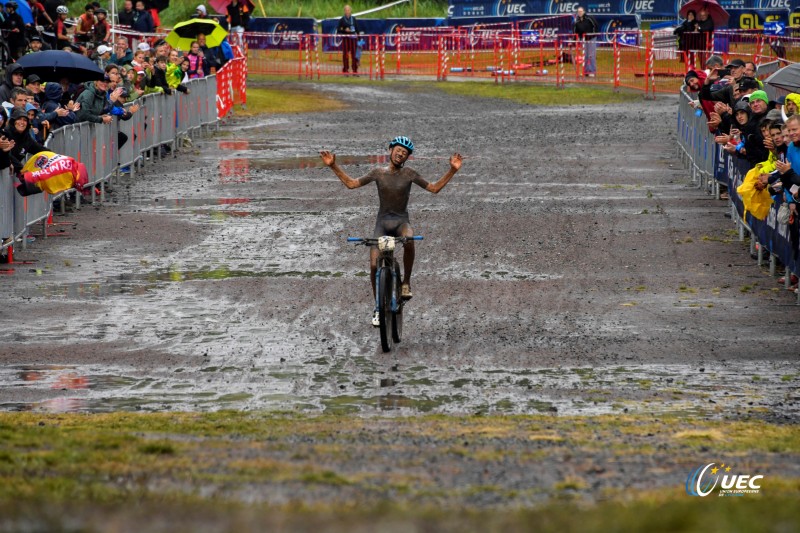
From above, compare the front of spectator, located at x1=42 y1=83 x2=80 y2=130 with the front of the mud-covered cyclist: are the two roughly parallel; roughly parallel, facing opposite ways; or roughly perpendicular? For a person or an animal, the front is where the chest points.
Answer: roughly perpendicular

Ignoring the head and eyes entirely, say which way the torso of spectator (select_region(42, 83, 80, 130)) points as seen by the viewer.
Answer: to the viewer's right

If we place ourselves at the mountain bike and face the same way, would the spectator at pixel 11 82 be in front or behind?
behind

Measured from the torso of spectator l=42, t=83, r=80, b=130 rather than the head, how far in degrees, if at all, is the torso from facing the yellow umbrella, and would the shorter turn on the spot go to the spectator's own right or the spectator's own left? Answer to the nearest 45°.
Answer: approximately 90° to the spectator's own left

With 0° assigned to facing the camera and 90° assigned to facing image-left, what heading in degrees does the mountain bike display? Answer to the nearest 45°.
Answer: approximately 0°

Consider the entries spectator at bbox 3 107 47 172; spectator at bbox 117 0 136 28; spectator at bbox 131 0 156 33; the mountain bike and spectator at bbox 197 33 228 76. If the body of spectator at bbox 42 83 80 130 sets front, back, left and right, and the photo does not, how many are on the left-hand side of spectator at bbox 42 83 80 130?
3

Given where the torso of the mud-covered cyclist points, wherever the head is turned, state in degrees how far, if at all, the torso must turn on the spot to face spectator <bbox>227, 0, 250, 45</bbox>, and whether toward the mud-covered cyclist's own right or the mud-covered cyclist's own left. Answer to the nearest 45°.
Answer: approximately 180°

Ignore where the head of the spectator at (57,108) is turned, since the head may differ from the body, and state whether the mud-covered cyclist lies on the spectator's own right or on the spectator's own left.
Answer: on the spectator's own right

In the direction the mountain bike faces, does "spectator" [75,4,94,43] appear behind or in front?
behind
